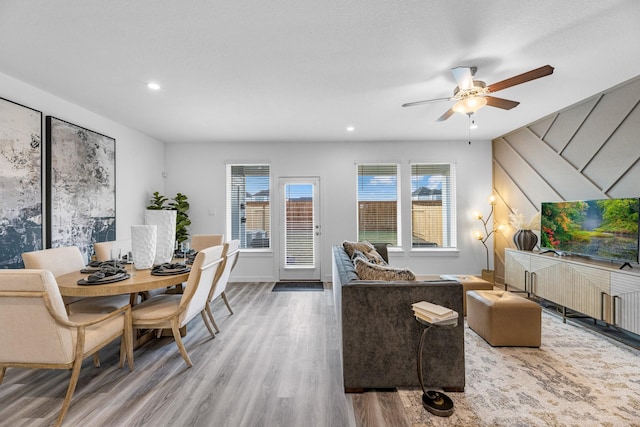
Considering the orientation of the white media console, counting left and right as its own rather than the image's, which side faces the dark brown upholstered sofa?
front

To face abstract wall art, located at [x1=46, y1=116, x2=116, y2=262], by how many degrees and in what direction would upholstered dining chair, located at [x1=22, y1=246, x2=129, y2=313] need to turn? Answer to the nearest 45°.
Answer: approximately 135° to its left

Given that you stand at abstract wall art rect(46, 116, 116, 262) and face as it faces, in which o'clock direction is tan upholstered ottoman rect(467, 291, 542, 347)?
The tan upholstered ottoman is roughly at 12 o'clock from the abstract wall art.

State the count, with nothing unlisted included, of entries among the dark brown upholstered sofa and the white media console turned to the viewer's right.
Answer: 1

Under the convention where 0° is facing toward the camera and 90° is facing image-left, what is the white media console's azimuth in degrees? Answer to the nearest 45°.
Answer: approximately 45°

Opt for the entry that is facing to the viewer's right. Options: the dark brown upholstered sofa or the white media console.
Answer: the dark brown upholstered sofa

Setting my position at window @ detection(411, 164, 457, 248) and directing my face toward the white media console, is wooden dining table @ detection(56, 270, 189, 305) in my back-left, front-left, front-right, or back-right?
front-right

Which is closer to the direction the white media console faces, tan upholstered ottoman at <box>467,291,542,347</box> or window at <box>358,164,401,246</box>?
the tan upholstered ottoman

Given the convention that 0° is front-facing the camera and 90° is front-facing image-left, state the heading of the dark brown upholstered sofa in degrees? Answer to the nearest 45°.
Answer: approximately 270°

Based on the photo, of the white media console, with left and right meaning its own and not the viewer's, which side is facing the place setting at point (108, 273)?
front

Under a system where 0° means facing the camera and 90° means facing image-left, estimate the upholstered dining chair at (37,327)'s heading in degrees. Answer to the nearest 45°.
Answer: approximately 225°

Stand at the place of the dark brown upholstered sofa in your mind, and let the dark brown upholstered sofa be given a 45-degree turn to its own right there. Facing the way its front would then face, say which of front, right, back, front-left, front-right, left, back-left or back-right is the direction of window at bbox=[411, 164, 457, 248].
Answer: back-left

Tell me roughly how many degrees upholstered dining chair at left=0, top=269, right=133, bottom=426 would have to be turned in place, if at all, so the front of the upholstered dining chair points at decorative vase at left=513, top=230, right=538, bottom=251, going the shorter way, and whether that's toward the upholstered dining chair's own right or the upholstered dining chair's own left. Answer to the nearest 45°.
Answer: approximately 45° to the upholstered dining chair's own right

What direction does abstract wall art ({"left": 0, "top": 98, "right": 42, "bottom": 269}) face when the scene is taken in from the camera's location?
facing the viewer and to the right of the viewer

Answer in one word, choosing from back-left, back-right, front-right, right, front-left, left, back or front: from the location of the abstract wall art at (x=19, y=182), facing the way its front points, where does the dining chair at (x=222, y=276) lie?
front

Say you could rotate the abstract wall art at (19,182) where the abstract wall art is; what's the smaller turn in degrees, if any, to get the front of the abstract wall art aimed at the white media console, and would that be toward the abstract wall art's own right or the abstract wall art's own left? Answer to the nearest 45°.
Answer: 0° — it already faces it

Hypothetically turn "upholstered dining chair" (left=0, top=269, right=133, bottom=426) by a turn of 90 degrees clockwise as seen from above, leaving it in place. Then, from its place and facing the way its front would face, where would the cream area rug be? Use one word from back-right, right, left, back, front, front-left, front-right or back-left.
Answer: front

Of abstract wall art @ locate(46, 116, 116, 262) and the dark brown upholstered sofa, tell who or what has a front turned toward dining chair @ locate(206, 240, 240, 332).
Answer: the abstract wall art

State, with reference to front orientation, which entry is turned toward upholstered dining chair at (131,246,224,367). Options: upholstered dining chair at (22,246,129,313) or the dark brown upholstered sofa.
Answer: upholstered dining chair at (22,246,129,313)

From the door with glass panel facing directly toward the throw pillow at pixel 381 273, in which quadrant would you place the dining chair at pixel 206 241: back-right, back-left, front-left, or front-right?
front-right

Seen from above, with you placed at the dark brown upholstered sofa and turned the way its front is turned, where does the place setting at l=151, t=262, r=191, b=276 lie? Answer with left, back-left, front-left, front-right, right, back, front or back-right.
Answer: back
